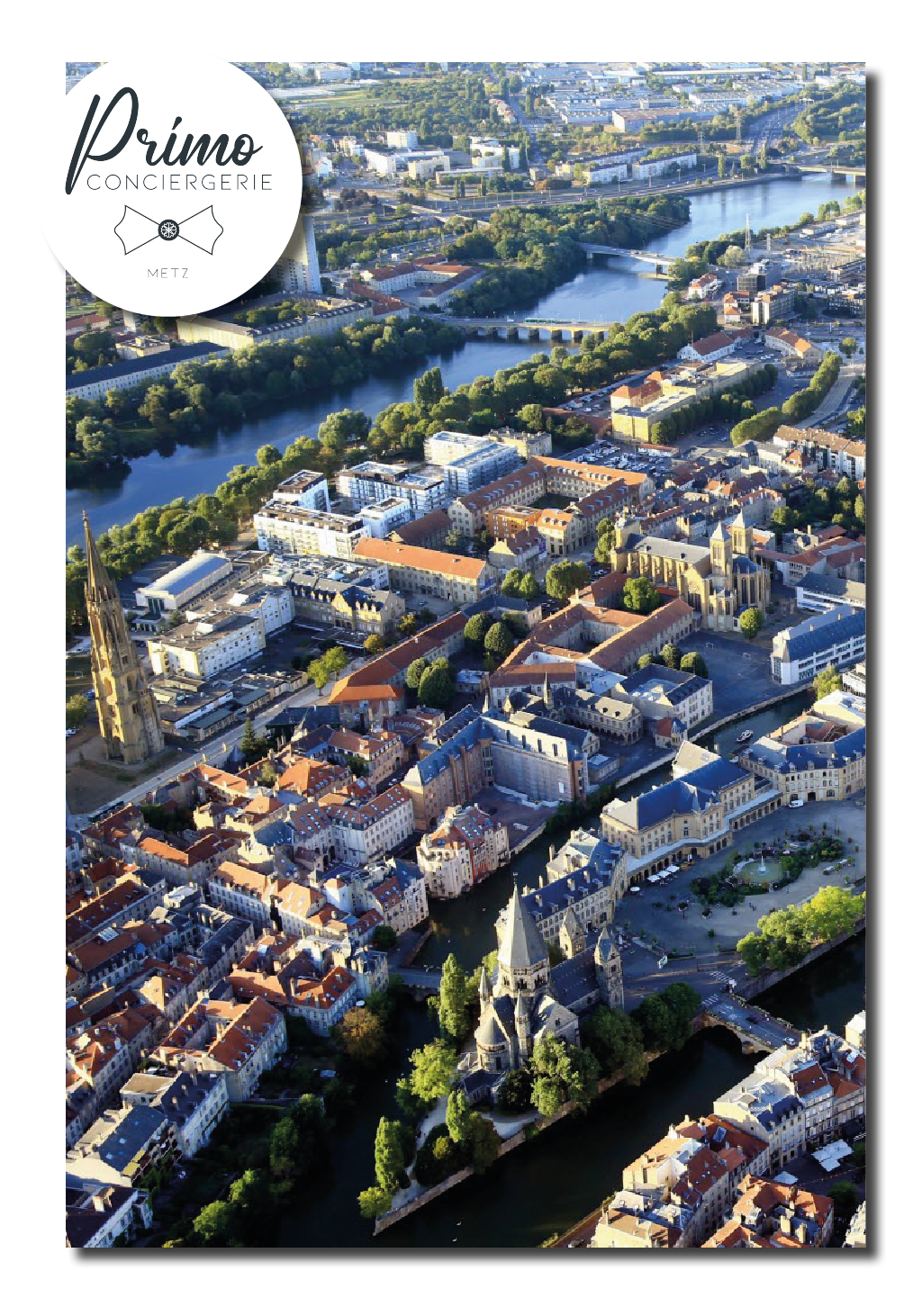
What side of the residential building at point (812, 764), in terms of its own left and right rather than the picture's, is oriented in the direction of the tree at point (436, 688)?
right

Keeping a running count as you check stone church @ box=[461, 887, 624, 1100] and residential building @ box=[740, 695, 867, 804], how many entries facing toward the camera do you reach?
1

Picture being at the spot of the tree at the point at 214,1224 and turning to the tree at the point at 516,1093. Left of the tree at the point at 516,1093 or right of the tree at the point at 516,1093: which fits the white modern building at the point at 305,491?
left

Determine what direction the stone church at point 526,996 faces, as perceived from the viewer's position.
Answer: facing away from the viewer and to the right of the viewer

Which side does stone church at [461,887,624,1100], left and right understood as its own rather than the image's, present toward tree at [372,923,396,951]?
left

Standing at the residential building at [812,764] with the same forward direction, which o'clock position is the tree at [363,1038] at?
The tree is roughly at 1 o'clock from the residential building.

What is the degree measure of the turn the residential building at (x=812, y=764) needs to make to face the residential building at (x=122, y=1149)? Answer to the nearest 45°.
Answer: approximately 45° to its right

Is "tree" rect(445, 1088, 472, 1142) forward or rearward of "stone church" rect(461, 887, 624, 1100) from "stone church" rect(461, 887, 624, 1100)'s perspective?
rearward

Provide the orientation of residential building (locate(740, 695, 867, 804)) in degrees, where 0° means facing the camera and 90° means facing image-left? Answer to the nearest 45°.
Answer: approximately 0°
